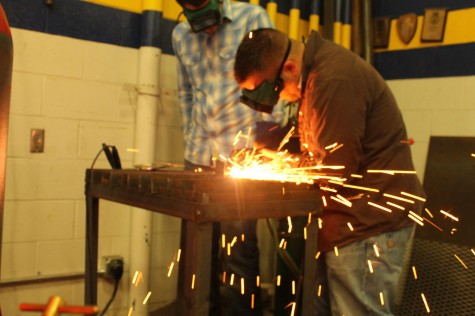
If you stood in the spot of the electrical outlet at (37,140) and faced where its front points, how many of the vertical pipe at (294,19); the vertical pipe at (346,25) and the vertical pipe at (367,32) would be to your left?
3

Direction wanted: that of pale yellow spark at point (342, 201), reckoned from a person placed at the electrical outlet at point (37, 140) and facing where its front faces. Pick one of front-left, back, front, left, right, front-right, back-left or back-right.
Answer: front-left

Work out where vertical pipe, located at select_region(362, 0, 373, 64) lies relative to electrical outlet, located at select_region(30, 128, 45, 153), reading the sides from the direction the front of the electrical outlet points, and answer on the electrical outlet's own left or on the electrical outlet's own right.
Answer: on the electrical outlet's own left

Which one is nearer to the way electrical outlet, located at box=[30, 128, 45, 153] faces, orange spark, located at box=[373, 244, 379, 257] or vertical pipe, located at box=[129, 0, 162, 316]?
the orange spark

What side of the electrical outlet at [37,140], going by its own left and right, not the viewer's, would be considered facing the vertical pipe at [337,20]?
left

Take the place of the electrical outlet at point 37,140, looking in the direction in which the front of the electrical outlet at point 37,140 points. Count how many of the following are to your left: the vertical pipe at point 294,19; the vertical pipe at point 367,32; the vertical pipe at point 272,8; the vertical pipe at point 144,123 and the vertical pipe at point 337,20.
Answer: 5

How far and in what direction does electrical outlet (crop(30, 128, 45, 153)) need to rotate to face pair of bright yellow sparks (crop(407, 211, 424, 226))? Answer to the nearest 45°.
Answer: approximately 45° to its left

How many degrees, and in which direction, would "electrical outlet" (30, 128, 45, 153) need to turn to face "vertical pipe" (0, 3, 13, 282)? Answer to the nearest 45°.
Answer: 0° — it already faces it

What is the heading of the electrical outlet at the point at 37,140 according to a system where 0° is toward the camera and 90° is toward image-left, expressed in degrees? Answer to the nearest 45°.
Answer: approximately 0°

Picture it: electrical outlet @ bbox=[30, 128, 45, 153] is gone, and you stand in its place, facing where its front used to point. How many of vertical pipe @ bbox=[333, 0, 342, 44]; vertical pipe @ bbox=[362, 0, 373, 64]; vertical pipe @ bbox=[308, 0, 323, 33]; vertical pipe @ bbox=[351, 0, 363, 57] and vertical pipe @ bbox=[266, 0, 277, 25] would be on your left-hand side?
5

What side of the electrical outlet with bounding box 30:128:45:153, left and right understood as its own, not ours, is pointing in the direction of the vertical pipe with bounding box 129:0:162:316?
left
